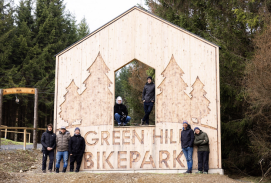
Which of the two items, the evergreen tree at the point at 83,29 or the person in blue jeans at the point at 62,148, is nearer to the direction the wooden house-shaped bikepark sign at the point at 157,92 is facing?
the person in blue jeans

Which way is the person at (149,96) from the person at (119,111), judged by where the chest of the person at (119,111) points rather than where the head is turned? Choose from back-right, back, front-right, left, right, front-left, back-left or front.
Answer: left

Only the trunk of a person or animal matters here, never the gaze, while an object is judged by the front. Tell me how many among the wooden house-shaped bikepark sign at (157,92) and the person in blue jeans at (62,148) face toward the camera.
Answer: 2

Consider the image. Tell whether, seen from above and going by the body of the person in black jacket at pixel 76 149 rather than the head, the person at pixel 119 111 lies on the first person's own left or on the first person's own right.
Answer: on the first person's own left

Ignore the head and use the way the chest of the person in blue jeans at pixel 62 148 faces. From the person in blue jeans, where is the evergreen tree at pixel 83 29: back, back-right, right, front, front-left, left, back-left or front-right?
back

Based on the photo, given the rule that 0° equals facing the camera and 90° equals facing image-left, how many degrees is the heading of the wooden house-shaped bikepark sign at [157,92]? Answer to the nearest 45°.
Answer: approximately 0°

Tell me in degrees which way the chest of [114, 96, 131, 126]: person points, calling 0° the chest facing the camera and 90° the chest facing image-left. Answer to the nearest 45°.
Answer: approximately 0°

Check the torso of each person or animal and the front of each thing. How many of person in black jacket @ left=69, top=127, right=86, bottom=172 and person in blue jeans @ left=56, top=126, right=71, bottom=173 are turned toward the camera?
2
